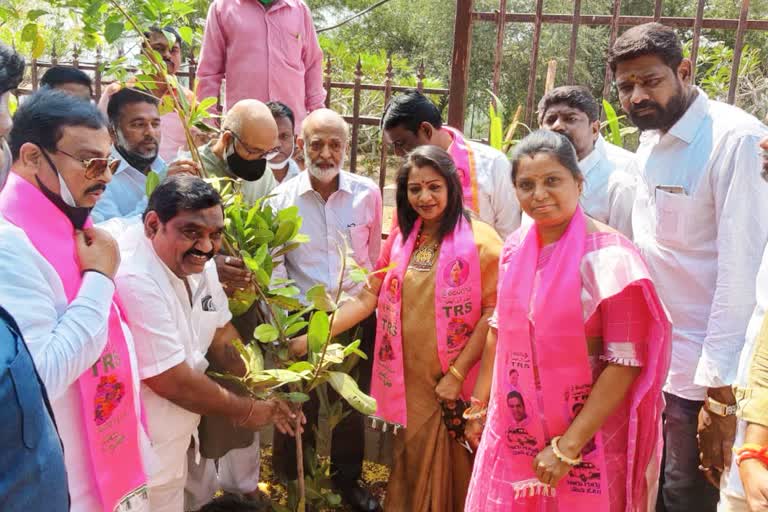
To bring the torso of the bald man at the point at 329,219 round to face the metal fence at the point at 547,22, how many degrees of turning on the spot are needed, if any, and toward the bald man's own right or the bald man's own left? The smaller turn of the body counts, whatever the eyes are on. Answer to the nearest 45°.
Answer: approximately 135° to the bald man's own left

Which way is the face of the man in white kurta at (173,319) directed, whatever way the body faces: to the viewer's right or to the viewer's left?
to the viewer's right

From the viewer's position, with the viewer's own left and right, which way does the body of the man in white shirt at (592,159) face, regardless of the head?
facing the viewer and to the left of the viewer

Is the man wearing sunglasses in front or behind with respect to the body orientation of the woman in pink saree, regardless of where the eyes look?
in front

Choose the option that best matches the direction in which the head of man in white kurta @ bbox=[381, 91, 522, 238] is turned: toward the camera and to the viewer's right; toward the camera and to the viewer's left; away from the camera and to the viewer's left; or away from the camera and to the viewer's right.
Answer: toward the camera and to the viewer's left

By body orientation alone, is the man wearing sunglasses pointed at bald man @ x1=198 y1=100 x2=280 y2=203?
no

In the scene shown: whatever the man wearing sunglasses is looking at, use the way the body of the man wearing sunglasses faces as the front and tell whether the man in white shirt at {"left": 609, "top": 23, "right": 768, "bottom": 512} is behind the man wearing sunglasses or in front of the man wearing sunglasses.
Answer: in front

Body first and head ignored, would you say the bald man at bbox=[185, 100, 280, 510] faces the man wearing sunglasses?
no

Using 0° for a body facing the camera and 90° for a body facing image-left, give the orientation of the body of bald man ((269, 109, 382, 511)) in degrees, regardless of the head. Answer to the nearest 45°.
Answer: approximately 0°

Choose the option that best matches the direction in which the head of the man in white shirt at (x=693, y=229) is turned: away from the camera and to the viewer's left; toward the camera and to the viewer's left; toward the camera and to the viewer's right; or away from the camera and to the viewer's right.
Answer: toward the camera and to the viewer's left

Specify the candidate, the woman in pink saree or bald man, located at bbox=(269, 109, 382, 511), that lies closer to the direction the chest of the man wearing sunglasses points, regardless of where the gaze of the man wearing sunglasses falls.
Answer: the woman in pink saree

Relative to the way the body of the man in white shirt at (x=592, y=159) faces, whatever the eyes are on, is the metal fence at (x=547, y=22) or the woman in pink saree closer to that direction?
the woman in pink saree

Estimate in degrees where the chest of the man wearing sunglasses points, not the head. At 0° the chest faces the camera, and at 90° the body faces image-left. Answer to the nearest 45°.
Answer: approximately 315°

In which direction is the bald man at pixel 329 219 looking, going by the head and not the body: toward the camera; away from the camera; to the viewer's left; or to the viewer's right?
toward the camera

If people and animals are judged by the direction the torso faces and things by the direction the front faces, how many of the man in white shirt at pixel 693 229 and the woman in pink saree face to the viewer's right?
0

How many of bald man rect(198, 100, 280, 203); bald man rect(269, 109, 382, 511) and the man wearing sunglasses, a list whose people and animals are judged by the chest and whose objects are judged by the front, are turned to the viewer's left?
0

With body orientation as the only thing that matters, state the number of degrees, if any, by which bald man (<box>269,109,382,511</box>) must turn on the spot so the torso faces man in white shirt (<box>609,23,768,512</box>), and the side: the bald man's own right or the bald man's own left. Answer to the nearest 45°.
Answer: approximately 45° to the bald man's own left

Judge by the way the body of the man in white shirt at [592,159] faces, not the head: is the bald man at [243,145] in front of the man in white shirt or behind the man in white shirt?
in front

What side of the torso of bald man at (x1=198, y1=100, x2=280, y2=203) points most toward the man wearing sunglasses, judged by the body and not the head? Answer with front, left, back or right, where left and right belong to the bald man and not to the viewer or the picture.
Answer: right
